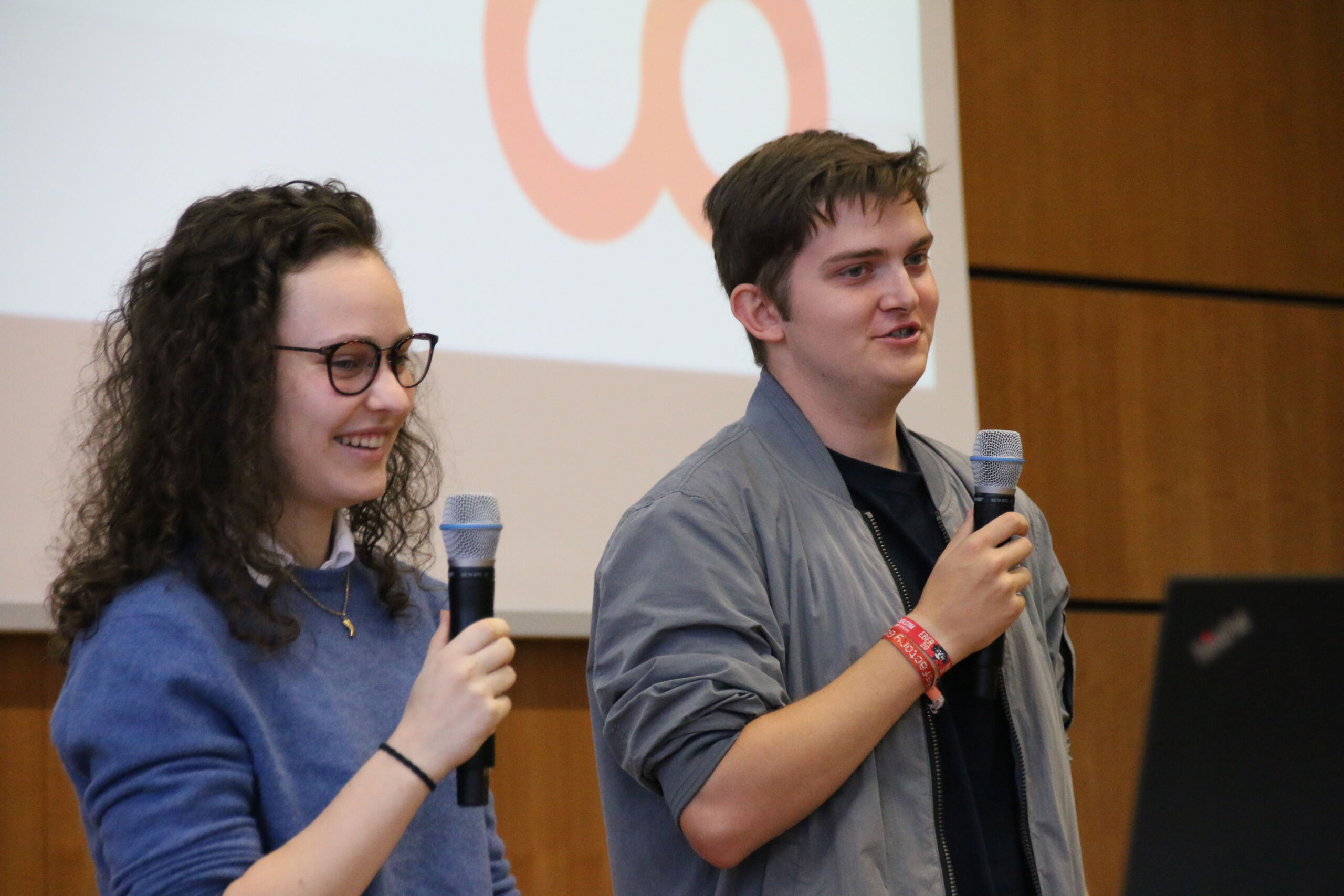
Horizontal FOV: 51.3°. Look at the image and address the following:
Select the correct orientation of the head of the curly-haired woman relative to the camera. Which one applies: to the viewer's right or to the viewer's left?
to the viewer's right

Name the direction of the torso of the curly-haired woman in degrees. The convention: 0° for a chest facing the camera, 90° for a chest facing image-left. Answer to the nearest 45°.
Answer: approximately 315°

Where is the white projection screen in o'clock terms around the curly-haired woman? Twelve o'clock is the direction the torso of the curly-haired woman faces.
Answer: The white projection screen is roughly at 8 o'clock from the curly-haired woman.

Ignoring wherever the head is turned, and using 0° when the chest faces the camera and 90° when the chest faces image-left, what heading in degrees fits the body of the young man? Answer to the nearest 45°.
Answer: approximately 315°

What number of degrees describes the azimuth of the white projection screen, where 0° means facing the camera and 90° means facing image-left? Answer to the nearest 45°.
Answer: approximately 315°

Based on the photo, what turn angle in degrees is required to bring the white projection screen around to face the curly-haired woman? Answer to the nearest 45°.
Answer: approximately 45° to its right

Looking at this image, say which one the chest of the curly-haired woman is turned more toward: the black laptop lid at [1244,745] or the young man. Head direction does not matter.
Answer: the black laptop lid
